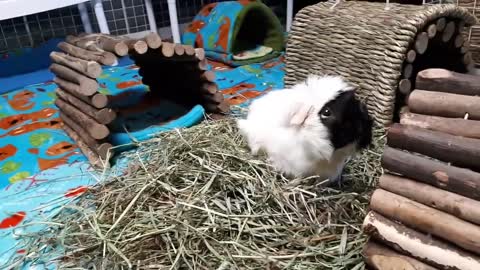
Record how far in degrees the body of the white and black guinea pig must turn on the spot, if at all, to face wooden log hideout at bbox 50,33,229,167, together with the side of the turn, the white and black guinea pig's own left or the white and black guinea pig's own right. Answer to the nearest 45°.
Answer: approximately 135° to the white and black guinea pig's own left

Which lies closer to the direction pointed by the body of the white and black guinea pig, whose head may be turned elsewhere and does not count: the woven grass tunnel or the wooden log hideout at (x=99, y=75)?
the woven grass tunnel

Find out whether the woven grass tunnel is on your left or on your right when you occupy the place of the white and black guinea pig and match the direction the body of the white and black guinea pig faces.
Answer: on your left

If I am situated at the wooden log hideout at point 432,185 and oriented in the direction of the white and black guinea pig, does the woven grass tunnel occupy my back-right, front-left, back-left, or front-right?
front-right

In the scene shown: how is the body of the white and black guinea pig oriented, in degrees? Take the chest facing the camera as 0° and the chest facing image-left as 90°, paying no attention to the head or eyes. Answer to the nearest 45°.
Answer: approximately 270°
